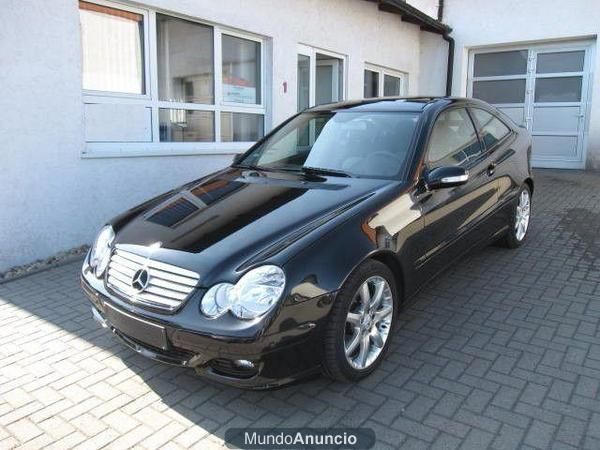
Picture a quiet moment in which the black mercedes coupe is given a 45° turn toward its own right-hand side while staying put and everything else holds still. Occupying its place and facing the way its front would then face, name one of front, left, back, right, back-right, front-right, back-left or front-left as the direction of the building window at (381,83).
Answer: right

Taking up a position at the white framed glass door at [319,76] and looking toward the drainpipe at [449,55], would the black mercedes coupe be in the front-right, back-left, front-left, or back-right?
back-right

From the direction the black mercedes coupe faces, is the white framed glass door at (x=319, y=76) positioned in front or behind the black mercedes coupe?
behind

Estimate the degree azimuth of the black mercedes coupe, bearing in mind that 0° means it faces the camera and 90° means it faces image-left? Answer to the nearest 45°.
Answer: approximately 45°

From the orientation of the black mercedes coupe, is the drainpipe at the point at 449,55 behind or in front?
behind

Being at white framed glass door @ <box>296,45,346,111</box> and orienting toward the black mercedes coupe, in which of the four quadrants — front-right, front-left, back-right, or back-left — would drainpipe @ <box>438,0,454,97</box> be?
back-left
